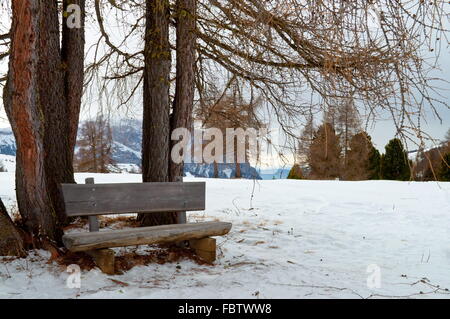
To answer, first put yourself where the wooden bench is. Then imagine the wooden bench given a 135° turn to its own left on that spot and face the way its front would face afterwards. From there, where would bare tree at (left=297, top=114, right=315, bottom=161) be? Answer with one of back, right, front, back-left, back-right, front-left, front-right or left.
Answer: front-right

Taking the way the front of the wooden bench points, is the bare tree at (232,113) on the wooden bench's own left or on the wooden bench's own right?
on the wooden bench's own left

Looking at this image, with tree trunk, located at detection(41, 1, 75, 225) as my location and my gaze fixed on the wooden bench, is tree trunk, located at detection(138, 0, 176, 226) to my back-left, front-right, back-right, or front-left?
front-left

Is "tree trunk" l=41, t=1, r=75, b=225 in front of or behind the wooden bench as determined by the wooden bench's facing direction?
behind

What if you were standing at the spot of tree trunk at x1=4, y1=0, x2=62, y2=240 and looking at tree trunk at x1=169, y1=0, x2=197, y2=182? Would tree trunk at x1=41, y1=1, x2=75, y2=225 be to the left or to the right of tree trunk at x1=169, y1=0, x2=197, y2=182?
left
